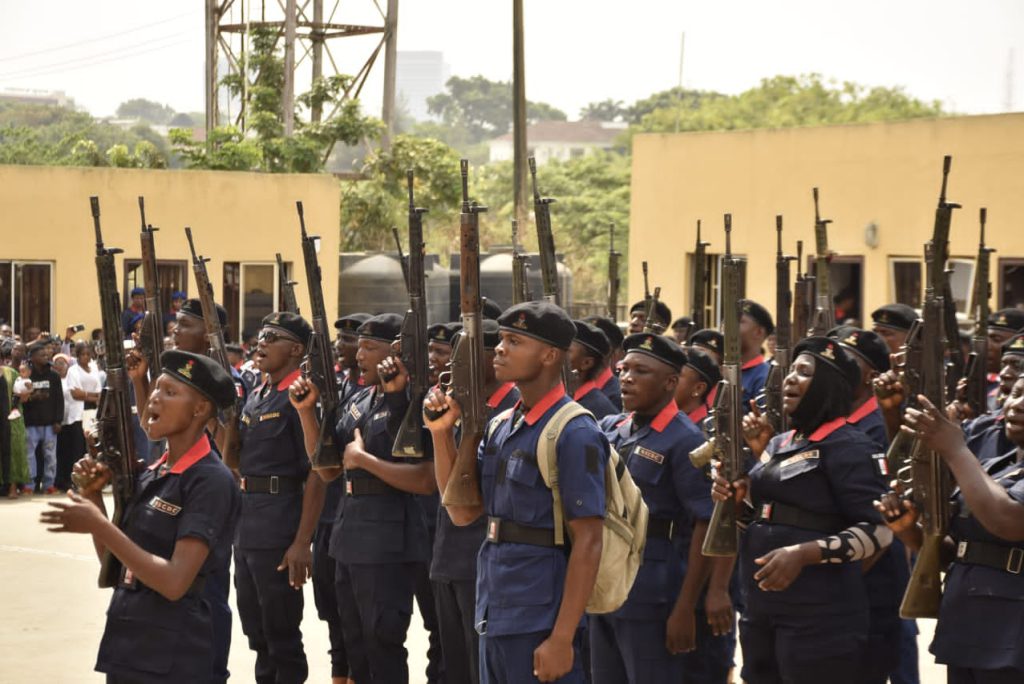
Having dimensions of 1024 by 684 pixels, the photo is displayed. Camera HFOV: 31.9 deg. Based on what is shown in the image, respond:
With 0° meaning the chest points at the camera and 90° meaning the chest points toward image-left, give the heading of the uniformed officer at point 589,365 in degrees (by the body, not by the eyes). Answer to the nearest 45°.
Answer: approximately 90°

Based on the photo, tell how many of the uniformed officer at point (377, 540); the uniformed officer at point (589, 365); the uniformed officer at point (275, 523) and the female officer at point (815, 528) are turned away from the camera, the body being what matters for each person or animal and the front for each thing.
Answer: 0

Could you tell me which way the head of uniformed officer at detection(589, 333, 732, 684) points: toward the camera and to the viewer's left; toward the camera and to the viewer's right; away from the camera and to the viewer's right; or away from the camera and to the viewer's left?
toward the camera and to the viewer's left

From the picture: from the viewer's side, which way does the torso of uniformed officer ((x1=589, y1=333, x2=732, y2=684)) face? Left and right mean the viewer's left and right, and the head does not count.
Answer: facing the viewer and to the left of the viewer

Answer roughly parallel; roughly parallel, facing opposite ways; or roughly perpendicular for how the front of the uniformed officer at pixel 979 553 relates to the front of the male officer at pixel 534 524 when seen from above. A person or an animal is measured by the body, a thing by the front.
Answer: roughly parallel

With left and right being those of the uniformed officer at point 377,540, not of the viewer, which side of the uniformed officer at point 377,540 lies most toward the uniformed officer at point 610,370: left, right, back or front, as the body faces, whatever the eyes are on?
back

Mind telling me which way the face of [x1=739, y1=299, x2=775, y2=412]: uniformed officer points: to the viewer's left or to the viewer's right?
to the viewer's left

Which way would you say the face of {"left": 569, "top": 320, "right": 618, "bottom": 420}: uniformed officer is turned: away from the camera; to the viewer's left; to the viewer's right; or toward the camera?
to the viewer's left

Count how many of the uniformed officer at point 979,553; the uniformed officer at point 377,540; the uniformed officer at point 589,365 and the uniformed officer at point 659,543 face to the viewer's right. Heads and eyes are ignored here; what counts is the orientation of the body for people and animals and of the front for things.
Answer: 0

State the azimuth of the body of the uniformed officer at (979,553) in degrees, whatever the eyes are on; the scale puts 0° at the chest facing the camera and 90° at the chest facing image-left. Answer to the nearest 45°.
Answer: approximately 45°

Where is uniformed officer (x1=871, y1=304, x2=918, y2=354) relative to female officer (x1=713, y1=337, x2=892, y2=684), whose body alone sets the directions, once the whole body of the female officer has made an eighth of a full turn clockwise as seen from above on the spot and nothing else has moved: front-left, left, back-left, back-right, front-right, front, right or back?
right

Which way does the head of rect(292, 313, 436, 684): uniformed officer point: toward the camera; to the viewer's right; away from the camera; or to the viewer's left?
to the viewer's left

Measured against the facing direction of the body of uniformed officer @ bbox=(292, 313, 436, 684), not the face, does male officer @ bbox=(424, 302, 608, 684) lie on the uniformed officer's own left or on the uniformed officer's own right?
on the uniformed officer's own left

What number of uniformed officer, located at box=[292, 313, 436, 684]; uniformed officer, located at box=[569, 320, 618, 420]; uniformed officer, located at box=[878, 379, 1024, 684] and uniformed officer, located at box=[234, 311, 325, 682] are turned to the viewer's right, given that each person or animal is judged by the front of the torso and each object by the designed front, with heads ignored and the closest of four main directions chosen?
0
